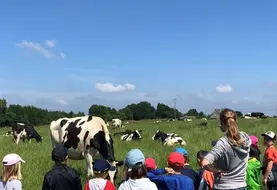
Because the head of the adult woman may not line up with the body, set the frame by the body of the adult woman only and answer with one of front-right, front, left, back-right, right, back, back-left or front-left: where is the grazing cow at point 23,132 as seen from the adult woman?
front

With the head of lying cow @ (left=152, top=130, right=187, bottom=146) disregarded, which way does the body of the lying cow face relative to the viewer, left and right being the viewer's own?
facing to the left of the viewer

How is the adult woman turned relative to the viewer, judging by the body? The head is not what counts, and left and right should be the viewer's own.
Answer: facing away from the viewer and to the left of the viewer

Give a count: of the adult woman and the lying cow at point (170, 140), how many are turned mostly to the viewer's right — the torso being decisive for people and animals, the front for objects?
0

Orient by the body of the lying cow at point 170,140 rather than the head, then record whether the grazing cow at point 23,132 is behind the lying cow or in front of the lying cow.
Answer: in front

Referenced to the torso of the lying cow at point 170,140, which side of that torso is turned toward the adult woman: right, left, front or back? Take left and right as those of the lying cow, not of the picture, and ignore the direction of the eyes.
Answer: left

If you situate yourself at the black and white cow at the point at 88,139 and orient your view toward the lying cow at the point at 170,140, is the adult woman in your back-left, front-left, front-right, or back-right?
back-right

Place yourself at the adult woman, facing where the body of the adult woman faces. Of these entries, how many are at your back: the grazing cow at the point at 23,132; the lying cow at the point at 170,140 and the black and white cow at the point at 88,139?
0

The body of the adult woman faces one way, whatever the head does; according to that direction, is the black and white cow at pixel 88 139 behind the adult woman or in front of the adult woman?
in front
